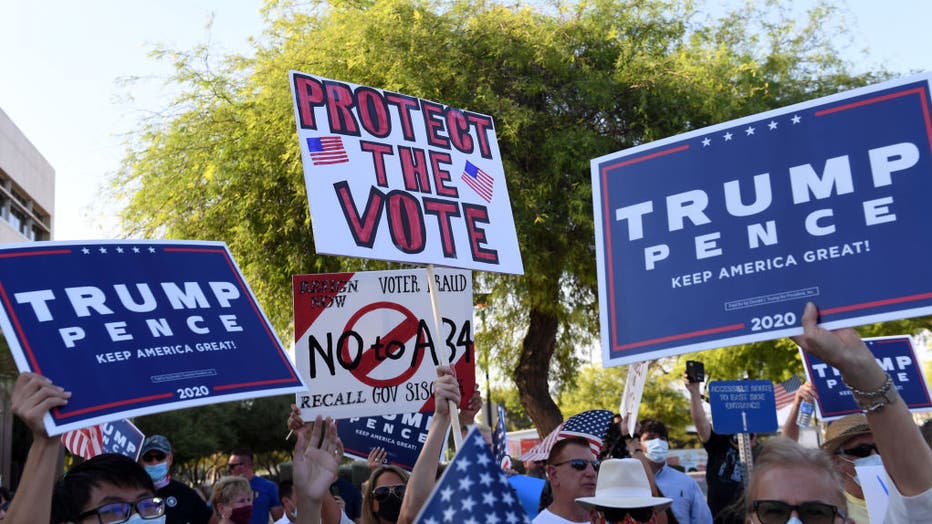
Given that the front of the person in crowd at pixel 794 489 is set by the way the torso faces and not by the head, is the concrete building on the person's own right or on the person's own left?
on the person's own right

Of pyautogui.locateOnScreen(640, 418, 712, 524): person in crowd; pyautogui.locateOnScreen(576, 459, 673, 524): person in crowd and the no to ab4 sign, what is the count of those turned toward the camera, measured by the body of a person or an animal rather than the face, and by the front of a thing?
3

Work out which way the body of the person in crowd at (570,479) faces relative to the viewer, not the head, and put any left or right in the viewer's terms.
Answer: facing the viewer and to the right of the viewer

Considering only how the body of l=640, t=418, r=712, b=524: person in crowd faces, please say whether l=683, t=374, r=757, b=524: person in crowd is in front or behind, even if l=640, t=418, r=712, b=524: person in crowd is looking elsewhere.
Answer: behind

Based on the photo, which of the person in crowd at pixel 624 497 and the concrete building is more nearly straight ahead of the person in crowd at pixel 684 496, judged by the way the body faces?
the person in crowd

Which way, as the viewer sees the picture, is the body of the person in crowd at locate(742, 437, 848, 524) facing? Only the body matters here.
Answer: toward the camera

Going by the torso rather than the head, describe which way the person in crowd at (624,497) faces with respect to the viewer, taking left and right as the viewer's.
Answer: facing the viewer

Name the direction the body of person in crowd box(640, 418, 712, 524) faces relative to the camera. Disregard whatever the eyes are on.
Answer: toward the camera

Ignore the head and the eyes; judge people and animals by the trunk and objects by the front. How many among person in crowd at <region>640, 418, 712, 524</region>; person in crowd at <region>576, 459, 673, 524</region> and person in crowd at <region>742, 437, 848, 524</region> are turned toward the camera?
3
